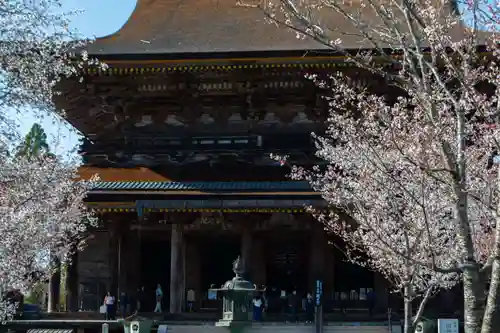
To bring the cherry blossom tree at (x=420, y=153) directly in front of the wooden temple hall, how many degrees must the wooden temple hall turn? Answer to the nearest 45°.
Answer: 0° — it already faces it

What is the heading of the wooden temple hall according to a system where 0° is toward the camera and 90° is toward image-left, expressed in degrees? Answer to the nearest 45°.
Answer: approximately 0°

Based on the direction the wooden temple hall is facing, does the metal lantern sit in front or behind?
in front

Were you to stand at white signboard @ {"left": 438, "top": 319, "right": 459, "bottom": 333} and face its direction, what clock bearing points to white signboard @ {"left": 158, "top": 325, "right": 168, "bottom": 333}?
white signboard @ {"left": 158, "top": 325, "right": 168, "bottom": 333} is roughly at 3 o'clock from white signboard @ {"left": 438, "top": 319, "right": 459, "bottom": 333}.

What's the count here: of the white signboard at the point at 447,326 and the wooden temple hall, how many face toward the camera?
2

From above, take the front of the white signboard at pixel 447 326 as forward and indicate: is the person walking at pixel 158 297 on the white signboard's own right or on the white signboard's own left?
on the white signboard's own right

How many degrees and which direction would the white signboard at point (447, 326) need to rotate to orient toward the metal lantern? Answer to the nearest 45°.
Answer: approximately 90° to its right

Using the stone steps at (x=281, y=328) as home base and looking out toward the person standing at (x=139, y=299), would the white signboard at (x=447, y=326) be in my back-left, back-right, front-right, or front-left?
back-right

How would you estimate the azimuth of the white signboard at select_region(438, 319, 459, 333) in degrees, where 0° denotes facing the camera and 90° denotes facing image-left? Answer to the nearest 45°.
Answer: approximately 0°
